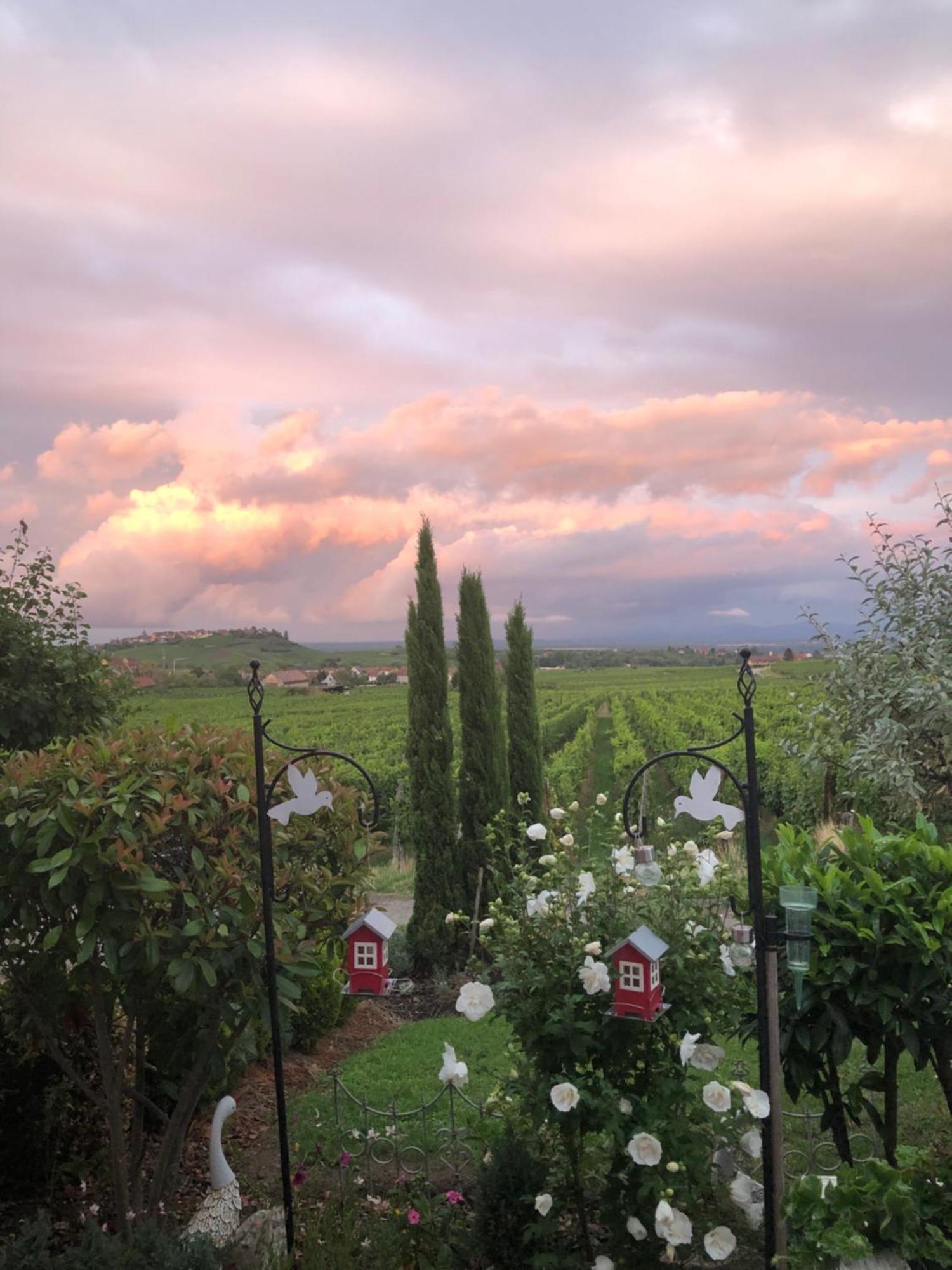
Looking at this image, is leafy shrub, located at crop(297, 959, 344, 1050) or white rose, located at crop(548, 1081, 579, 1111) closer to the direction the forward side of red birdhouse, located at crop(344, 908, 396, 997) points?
the white rose

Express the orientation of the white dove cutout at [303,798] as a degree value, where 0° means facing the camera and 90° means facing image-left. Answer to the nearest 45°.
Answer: approximately 270°

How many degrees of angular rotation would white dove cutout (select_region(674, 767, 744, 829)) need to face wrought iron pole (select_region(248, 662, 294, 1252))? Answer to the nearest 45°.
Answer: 0° — it already faces it

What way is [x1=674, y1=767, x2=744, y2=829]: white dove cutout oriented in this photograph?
to the viewer's left

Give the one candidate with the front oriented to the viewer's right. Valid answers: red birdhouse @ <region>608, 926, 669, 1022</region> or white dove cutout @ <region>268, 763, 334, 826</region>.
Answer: the white dove cutout

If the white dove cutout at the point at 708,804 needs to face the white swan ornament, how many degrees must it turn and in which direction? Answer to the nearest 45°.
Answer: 0° — it already faces it

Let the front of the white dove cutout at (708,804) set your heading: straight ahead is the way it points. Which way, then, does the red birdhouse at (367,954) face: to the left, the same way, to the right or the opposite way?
to the left

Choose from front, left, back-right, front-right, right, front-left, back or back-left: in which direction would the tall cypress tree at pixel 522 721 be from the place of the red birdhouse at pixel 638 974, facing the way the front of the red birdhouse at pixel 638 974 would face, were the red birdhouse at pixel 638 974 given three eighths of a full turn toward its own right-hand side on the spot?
front
